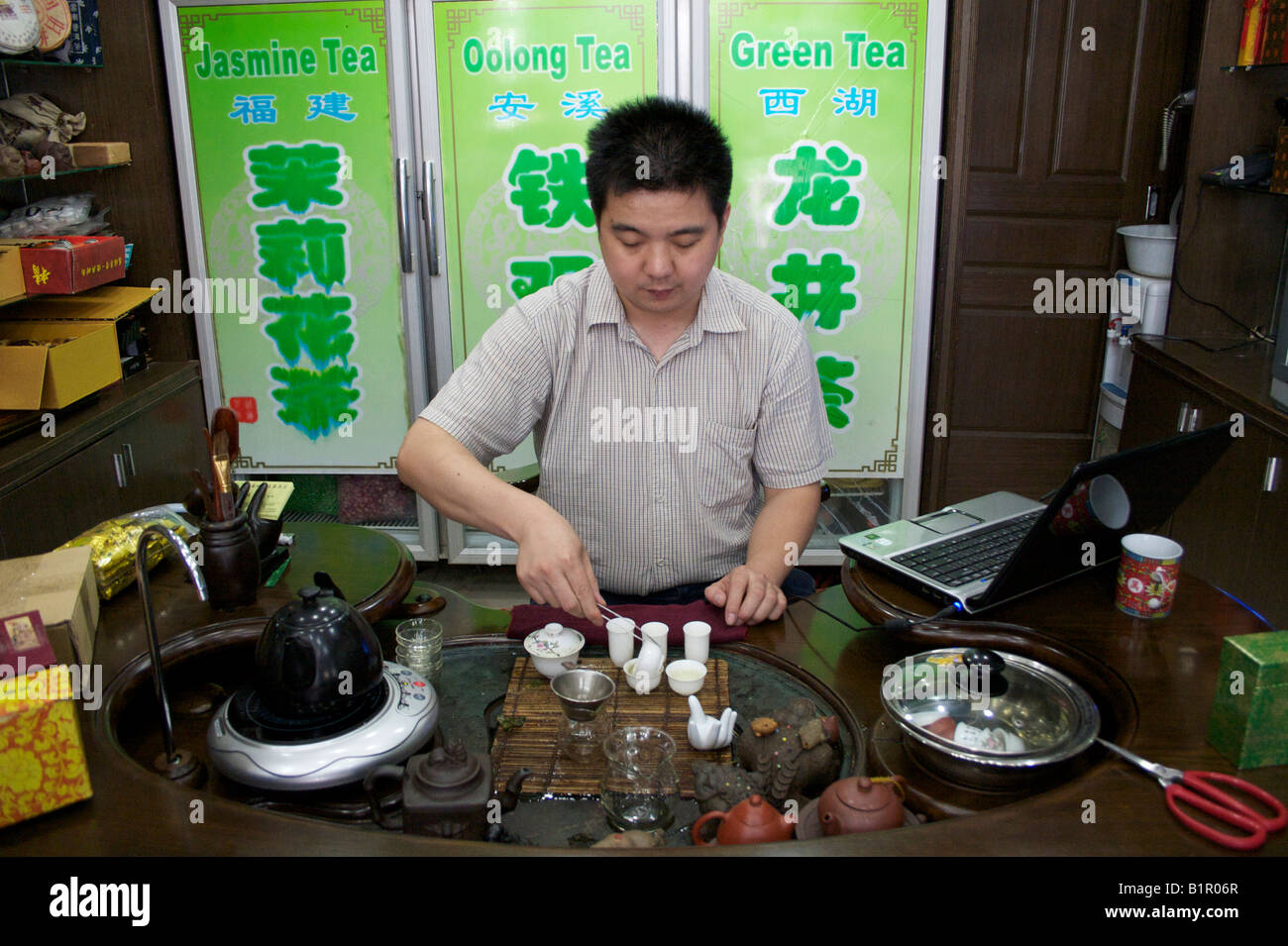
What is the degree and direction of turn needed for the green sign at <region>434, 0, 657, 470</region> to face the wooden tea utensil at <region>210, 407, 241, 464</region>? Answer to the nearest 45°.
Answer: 0° — it already faces it

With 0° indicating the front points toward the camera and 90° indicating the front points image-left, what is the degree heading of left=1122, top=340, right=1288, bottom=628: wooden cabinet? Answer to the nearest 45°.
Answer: approximately 45°

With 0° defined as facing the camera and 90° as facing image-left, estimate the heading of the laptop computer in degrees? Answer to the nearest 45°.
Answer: approximately 135°

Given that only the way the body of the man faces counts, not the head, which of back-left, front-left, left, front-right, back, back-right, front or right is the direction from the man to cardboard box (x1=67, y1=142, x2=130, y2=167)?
back-right

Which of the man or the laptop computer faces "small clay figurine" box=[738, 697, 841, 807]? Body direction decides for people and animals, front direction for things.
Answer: the man
